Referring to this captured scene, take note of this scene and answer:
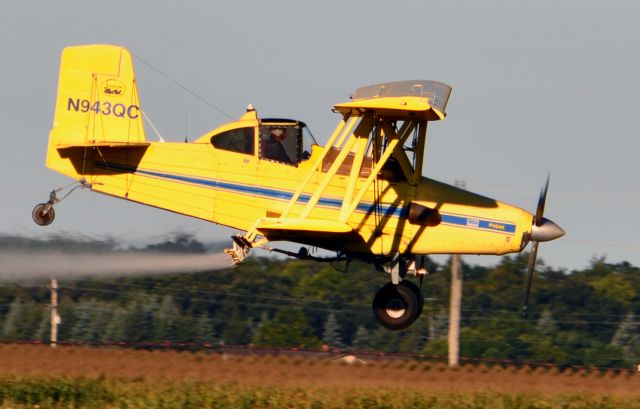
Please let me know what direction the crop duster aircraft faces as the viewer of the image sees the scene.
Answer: facing to the right of the viewer

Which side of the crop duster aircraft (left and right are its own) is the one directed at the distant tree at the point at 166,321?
left

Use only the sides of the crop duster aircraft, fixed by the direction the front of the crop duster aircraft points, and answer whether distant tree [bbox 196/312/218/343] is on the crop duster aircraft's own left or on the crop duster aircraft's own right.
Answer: on the crop duster aircraft's own left

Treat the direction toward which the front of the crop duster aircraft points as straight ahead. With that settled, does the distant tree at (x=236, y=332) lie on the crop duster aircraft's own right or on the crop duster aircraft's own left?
on the crop duster aircraft's own left

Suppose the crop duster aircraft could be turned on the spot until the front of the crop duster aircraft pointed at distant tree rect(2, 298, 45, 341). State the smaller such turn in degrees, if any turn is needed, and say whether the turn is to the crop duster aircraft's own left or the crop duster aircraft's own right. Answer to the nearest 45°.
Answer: approximately 135° to the crop duster aircraft's own left

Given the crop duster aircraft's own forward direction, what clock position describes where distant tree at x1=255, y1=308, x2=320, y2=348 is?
The distant tree is roughly at 9 o'clock from the crop duster aircraft.

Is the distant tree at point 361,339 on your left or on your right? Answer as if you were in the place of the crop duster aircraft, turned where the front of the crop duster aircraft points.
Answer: on your left
